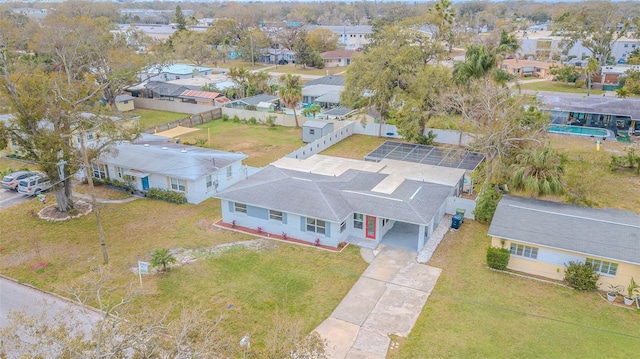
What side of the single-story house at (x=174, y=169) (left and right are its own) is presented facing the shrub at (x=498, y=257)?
left

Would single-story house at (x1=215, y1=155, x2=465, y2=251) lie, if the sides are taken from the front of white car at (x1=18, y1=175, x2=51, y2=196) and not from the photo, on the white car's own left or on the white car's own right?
on the white car's own right

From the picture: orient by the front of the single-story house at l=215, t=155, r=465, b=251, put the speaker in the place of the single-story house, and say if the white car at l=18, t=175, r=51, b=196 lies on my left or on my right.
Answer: on my right

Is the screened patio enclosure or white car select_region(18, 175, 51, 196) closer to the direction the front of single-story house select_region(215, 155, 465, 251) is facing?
the white car

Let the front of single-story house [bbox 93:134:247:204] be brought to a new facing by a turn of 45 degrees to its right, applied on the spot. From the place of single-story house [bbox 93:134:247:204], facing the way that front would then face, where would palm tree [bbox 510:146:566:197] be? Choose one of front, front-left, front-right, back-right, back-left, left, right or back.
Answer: back-left

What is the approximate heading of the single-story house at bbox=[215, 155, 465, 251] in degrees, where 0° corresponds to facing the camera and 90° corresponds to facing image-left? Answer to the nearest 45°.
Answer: approximately 45°

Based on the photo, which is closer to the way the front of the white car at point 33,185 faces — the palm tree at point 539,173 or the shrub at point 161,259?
the palm tree

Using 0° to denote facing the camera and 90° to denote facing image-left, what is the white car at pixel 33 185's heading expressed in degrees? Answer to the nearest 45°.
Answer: approximately 225°

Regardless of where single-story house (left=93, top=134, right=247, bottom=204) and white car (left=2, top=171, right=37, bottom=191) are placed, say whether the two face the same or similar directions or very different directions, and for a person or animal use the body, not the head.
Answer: very different directions

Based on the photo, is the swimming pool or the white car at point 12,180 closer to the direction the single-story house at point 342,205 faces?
the white car

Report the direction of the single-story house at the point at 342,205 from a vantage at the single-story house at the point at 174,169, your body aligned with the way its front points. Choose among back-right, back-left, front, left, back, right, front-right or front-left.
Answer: left

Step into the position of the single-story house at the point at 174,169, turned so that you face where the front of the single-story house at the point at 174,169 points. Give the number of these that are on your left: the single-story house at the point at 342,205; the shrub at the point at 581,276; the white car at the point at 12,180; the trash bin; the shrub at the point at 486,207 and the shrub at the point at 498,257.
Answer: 5

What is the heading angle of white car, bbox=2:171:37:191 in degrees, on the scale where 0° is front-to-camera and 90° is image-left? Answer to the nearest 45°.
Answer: approximately 225°

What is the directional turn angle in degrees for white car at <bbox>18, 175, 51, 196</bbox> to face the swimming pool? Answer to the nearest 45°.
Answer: approximately 45° to its right
